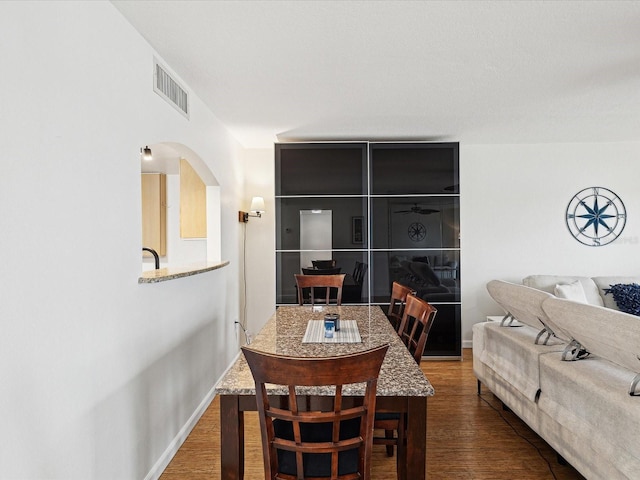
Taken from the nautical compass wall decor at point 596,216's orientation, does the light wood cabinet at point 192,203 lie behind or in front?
in front

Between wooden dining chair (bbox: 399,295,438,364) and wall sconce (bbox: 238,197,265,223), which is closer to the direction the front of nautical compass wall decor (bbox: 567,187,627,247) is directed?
the wooden dining chair

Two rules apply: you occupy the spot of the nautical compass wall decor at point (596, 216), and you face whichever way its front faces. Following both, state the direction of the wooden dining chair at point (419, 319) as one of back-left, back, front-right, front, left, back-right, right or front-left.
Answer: front

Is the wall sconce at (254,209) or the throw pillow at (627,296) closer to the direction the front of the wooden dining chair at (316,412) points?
the wall sconce

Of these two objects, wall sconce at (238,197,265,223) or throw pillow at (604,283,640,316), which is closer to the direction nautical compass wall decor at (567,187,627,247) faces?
the throw pillow

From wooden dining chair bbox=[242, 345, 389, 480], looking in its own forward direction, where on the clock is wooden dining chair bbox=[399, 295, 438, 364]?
wooden dining chair bbox=[399, 295, 438, 364] is roughly at 1 o'clock from wooden dining chair bbox=[242, 345, 389, 480].

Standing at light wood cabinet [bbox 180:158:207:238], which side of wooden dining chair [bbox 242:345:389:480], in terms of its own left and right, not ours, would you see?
front

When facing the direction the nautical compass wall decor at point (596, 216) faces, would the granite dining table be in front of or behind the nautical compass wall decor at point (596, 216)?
in front

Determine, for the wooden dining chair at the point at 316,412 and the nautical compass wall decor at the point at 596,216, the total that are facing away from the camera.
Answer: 1

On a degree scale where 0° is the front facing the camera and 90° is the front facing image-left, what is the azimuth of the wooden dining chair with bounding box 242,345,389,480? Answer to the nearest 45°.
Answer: approximately 180°

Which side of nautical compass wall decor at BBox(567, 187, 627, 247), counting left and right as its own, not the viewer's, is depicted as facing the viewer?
front

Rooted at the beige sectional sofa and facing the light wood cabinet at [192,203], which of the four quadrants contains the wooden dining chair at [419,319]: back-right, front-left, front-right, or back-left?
front-left

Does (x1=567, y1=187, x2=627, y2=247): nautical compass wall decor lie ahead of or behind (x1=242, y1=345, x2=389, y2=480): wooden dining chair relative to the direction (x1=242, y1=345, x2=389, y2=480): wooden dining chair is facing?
ahead
